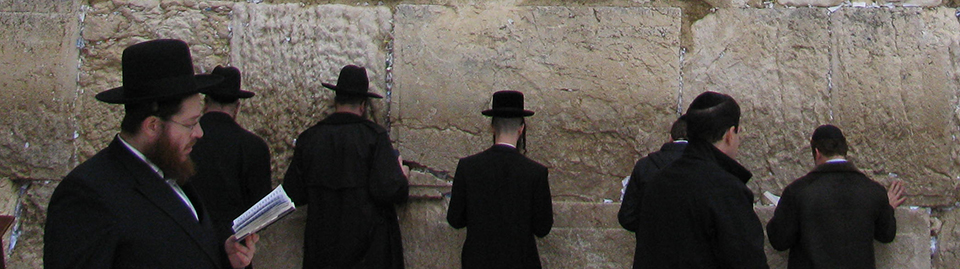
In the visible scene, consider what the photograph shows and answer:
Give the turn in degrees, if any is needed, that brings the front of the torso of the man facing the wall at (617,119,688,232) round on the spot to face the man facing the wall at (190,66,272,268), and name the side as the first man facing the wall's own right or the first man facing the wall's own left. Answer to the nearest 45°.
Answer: approximately 90° to the first man facing the wall's own left

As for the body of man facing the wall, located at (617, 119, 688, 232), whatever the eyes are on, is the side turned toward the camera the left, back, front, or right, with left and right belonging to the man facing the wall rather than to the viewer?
back

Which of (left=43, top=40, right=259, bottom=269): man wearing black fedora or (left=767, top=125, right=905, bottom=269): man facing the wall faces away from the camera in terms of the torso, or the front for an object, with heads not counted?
the man facing the wall

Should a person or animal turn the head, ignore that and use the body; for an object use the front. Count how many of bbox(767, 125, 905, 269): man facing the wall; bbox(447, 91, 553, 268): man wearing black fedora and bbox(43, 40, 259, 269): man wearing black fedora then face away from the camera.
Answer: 2

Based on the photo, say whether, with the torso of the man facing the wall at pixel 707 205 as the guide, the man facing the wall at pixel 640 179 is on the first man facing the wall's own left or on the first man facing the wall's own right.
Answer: on the first man facing the wall's own left

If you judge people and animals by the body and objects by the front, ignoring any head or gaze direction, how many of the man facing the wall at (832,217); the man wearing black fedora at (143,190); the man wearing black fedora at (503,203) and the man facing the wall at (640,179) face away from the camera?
3

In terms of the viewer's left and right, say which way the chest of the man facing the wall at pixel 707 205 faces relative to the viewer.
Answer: facing away from the viewer and to the right of the viewer

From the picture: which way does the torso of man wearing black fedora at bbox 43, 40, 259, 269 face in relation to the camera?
to the viewer's right

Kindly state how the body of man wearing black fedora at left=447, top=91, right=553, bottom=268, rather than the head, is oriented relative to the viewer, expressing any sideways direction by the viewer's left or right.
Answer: facing away from the viewer

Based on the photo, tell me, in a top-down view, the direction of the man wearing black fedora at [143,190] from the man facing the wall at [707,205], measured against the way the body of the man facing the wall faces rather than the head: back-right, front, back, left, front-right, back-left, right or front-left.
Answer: back

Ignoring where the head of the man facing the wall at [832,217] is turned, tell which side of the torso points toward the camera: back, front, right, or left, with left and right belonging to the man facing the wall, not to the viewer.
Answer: back

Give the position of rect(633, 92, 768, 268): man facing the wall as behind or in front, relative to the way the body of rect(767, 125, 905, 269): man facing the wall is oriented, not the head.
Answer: behind
